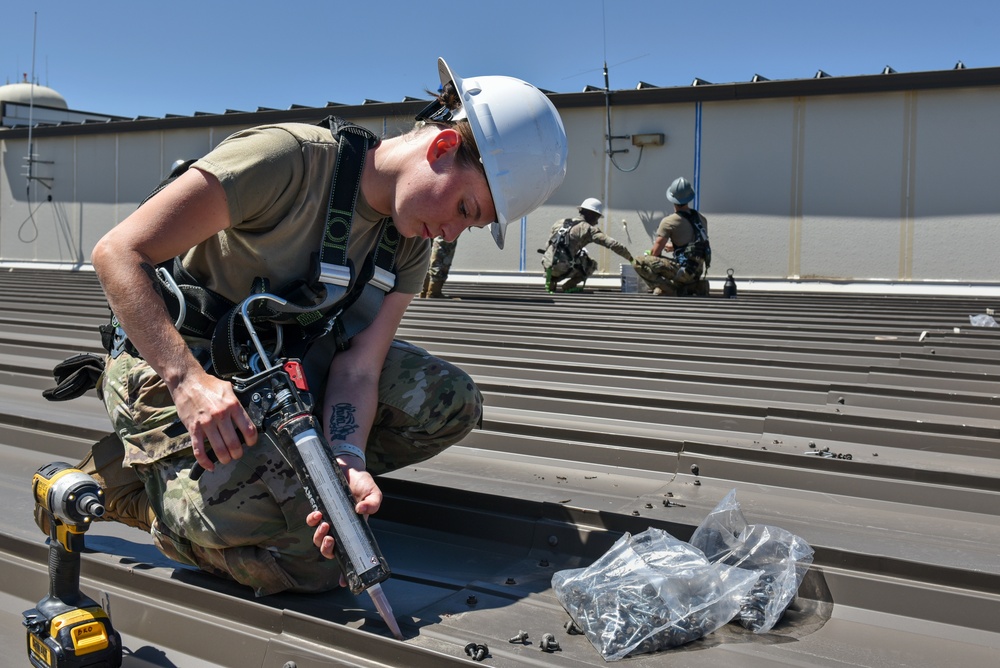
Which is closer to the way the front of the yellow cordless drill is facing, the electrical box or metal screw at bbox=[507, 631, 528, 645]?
the metal screw

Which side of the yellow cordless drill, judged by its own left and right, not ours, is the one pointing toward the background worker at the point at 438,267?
left

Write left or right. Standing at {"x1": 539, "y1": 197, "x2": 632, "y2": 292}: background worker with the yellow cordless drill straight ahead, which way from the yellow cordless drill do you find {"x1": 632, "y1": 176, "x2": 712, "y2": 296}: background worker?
left

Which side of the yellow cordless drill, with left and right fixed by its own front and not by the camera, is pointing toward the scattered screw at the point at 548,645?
front

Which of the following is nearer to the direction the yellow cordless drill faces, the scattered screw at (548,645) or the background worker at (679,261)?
the scattered screw

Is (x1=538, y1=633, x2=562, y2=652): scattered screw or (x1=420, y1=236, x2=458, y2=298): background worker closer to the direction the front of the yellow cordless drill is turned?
the scattered screw

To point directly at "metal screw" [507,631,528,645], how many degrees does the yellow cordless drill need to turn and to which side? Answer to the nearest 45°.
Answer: approximately 45° to its left

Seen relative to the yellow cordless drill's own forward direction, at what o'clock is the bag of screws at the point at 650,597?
The bag of screws is roughly at 11 o'clock from the yellow cordless drill.

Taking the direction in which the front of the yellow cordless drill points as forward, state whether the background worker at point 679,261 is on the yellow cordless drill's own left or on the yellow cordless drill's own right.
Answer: on the yellow cordless drill's own left

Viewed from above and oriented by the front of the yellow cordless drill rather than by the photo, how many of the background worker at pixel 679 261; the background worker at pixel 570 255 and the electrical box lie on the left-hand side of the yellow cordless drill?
3

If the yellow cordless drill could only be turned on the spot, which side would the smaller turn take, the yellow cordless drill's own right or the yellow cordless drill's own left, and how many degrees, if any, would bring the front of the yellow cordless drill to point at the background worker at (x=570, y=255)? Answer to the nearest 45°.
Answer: approximately 90° to the yellow cordless drill's own left

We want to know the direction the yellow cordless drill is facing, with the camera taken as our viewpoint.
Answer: facing the viewer and to the right of the viewer

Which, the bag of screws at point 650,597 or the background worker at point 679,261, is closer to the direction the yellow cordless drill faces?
the bag of screws

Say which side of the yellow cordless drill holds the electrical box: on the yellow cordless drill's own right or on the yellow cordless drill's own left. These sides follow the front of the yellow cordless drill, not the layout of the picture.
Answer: on the yellow cordless drill's own left
